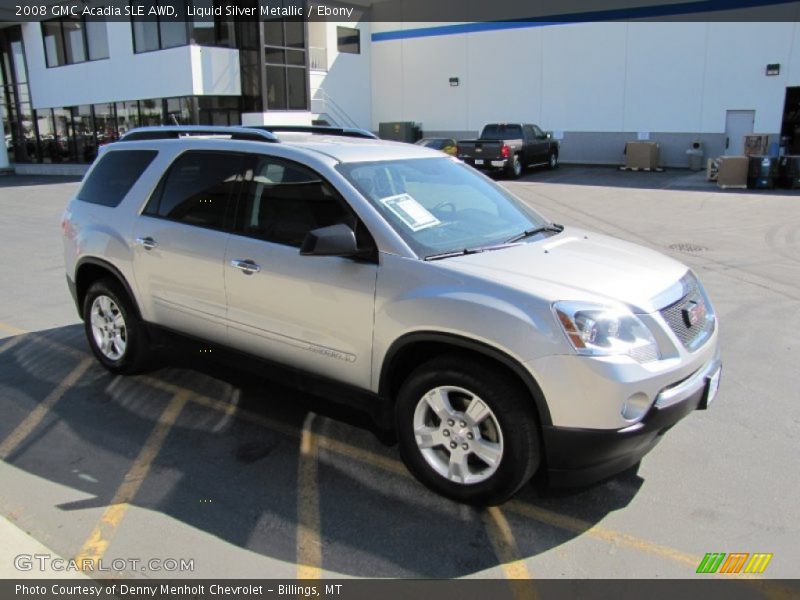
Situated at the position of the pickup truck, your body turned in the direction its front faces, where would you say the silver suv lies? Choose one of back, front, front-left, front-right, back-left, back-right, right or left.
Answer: back-right

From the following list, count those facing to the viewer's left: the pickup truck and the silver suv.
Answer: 0

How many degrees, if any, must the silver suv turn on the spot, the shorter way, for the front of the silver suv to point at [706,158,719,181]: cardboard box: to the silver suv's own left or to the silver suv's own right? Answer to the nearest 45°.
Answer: approximately 90° to the silver suv's own left

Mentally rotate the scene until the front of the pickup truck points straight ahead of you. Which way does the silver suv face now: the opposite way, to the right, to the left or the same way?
to the right

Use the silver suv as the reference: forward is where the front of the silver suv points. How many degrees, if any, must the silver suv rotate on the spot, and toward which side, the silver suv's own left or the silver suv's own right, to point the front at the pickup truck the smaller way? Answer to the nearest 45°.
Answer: approximately 135° to the silver suv's own left

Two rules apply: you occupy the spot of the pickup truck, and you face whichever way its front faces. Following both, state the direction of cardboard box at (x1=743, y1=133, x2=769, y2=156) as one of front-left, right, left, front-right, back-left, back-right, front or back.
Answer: front-right

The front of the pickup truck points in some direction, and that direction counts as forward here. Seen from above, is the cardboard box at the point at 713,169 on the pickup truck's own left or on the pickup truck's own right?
on the pickup truck's own right

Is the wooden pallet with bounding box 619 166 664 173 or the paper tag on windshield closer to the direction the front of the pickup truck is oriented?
the wooden pallet

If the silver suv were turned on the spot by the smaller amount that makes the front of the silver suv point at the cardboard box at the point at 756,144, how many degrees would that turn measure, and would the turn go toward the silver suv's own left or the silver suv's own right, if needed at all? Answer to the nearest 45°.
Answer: approximately 90° to the silver suv's own left

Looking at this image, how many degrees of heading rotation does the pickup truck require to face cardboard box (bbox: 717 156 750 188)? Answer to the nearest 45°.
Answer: approximately 90° to its right

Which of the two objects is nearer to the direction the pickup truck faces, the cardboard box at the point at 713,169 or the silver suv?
the cardboard box

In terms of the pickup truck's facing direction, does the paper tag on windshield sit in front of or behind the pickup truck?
behind

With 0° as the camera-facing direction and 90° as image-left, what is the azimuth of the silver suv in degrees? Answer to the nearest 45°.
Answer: approximately 315°

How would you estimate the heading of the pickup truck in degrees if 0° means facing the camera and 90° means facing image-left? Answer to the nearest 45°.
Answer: approximately 225°
